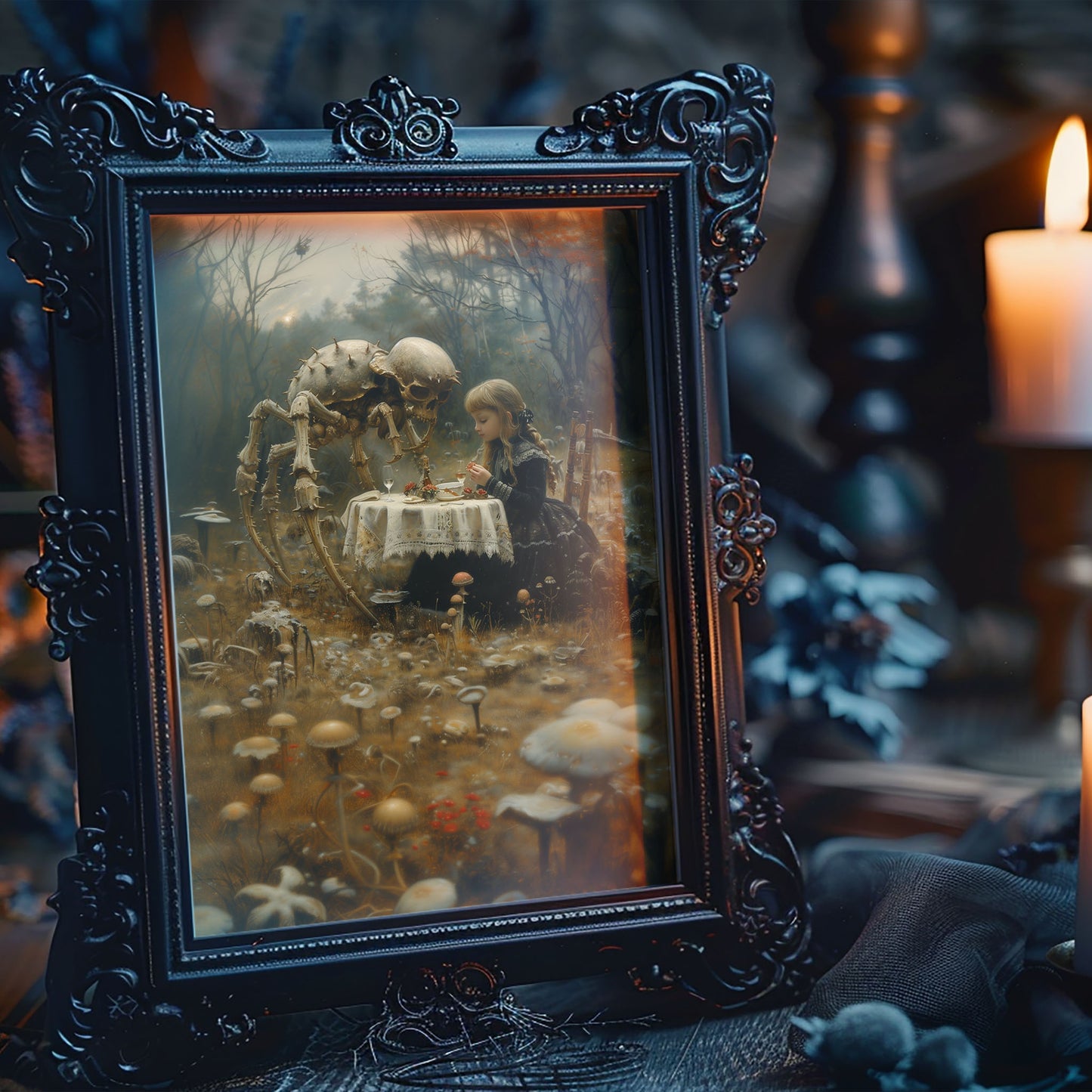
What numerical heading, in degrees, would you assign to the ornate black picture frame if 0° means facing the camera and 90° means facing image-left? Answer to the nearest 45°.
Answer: approximately 315°
